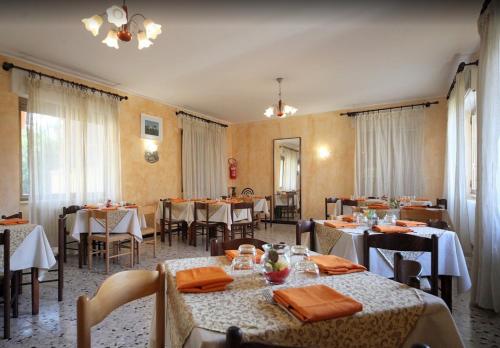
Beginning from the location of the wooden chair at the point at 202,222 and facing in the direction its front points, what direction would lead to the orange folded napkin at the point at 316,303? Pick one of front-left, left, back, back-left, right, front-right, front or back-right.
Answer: back-right

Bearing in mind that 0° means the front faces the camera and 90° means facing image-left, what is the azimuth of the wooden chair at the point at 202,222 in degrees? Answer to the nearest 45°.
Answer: approximately 225°

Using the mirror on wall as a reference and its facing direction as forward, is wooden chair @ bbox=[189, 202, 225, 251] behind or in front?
in front

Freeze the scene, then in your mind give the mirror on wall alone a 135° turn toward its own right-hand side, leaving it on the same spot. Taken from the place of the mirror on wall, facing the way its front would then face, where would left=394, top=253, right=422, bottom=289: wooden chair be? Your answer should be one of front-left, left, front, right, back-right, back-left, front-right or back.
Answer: back-left

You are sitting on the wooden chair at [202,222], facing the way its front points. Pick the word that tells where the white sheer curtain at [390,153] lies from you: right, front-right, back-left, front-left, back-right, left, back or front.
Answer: front-right

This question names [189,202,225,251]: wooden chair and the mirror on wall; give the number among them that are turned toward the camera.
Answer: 1

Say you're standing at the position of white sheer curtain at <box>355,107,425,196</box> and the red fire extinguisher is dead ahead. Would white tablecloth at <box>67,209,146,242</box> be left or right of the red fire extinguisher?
left

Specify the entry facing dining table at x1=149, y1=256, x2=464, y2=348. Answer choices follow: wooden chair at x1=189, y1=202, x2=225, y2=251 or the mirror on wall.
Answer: the mirror on wall

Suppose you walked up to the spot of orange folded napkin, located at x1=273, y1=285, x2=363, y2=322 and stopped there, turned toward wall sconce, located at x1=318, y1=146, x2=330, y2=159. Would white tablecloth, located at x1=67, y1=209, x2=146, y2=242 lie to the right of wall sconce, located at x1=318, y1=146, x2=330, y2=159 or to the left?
left

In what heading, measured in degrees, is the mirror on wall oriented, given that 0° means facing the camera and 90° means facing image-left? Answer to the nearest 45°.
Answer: approximately 0°

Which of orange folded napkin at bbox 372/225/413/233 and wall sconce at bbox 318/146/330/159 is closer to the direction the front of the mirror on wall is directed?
the orange folded napkin
